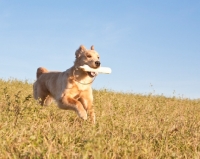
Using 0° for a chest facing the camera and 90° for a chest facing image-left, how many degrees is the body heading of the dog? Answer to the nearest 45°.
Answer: approximately 315°
